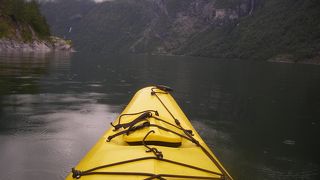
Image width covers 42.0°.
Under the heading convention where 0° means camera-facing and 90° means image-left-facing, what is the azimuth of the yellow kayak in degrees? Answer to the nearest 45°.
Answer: approximately 180°
